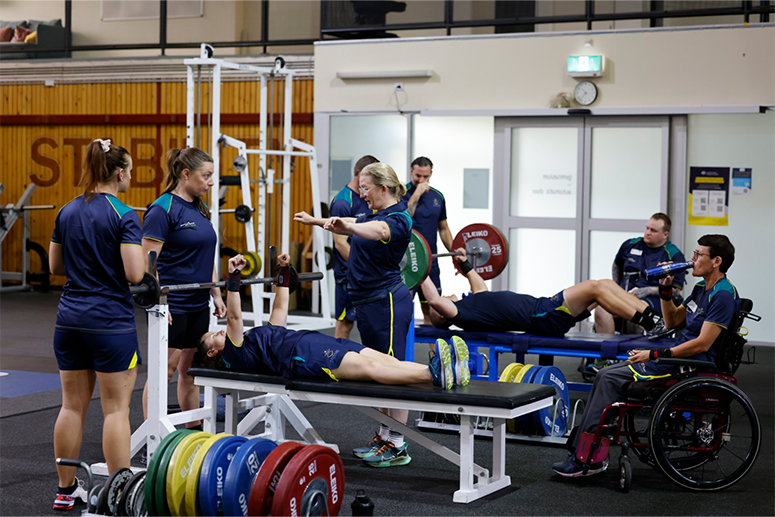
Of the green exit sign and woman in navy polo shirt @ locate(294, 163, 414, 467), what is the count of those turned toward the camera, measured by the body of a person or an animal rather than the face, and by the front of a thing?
1

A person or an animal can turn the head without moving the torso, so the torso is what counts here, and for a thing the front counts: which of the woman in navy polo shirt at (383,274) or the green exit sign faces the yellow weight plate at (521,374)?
the green exit sign

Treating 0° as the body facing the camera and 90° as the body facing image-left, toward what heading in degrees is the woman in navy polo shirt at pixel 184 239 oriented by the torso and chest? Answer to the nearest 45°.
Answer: approximately 315°

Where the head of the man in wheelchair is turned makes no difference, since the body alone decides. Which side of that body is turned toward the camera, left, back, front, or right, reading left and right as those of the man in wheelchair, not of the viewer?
left

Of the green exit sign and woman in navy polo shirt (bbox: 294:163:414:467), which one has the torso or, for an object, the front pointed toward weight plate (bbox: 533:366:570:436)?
the green exit sign

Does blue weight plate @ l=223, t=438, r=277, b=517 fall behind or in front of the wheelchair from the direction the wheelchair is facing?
in front

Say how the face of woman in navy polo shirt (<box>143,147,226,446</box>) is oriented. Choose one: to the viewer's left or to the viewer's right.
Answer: to the viewer's right

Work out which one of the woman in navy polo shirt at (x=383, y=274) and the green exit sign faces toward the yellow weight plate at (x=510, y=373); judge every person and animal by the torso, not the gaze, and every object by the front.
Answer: the green exit sign

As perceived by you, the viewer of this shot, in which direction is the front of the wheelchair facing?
facing to the left of the viewer

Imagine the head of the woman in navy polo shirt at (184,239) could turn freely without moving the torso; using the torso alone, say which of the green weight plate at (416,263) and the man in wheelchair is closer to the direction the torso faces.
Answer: the man in wheelchair

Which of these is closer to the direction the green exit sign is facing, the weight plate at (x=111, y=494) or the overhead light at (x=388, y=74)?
the weight plate

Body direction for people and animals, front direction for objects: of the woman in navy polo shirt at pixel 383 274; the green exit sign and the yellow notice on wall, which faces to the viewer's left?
the woman in navy polo shirt

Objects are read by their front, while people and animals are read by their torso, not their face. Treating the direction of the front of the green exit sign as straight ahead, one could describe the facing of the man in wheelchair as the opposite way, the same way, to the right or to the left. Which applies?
to the right

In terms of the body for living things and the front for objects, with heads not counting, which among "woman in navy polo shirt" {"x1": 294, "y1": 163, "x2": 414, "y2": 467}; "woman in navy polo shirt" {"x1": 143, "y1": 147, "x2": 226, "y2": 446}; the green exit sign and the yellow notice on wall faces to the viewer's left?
"woman in navy polo shirt" {"x1": 294, "y1": 163, "x2": 414, "y2": 467}

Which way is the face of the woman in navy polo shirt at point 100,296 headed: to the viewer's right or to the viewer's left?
to the viewer's right

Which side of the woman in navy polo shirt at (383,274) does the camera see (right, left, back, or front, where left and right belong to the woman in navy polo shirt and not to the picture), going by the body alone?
left

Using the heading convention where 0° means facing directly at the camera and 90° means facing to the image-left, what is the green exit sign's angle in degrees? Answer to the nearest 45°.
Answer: approximately 0°

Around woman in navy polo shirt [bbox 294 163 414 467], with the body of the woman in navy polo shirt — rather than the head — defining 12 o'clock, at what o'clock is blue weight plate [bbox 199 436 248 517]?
The blue weight plate is roughly at 10 o'clock from the woman in navy polo shirt.

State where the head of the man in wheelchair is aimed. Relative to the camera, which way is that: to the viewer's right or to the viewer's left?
to the viewer's left
